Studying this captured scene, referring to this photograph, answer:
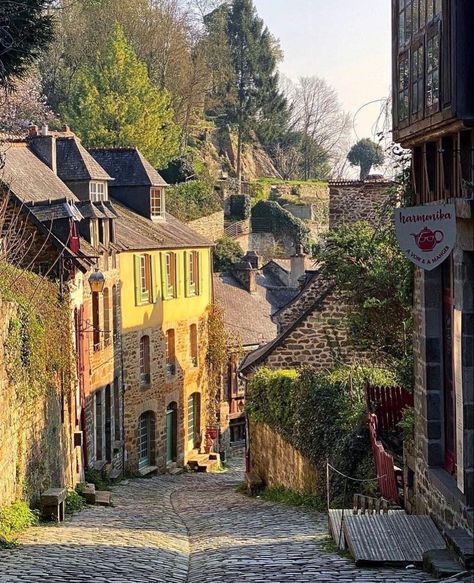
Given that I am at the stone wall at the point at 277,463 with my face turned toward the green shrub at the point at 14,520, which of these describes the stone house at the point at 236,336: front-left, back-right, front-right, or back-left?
back-right

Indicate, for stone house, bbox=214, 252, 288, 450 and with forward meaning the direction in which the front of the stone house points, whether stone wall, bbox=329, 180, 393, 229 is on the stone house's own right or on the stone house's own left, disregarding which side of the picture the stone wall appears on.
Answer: on the stone house's own left

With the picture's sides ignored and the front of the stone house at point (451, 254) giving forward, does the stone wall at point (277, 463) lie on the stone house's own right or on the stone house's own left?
on the stone house's own right

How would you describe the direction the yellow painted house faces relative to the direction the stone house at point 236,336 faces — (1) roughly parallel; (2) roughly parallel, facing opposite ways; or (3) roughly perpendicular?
roughly perpendicular
